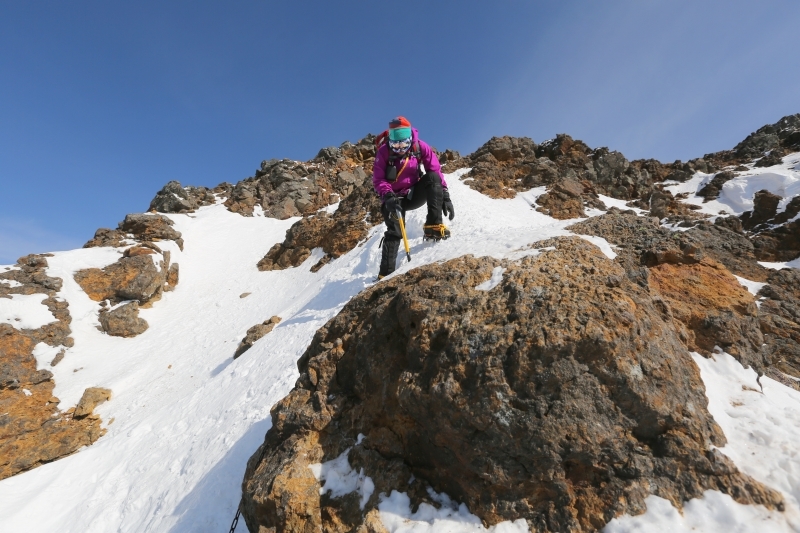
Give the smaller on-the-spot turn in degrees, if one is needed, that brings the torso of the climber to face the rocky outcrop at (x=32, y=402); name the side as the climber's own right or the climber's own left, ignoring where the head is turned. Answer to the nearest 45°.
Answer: approximately 90° to the climber's own right

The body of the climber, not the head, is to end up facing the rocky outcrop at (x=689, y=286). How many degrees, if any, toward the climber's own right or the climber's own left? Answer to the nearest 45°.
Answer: approximately 45° to the climber's own left

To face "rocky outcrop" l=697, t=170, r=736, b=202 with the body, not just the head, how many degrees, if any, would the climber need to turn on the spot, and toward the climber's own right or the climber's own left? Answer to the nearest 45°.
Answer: approximately 135° to the climber's own left

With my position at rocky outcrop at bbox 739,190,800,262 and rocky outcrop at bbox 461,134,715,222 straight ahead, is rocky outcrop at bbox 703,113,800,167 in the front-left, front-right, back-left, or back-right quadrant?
front-right

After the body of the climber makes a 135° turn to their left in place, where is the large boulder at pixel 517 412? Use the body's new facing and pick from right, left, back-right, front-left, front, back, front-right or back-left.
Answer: back-right

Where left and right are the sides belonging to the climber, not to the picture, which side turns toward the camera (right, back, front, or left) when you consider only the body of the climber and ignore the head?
front

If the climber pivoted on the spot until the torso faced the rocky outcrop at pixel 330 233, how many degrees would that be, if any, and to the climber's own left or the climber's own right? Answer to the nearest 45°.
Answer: approximately 135° to the climber's own right

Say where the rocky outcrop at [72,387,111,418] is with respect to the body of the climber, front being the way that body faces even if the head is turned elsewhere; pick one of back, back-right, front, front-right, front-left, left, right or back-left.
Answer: right

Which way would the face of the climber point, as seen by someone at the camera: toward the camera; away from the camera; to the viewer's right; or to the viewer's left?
toward the camera

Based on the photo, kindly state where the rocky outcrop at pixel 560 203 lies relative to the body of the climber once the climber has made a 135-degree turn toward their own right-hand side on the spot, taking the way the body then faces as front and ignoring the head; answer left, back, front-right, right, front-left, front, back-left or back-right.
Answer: right

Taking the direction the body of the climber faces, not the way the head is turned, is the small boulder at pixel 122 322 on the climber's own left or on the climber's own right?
on the climber's own right

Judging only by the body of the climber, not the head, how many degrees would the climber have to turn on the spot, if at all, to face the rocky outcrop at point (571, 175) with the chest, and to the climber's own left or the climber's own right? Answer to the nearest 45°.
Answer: approximately 135° to the climber's own left

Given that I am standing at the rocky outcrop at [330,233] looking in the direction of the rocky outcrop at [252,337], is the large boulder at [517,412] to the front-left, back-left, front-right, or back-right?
front-left
